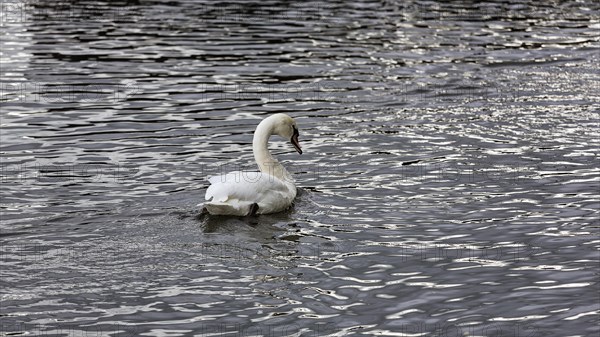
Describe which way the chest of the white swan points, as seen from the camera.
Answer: to the viewer's right
